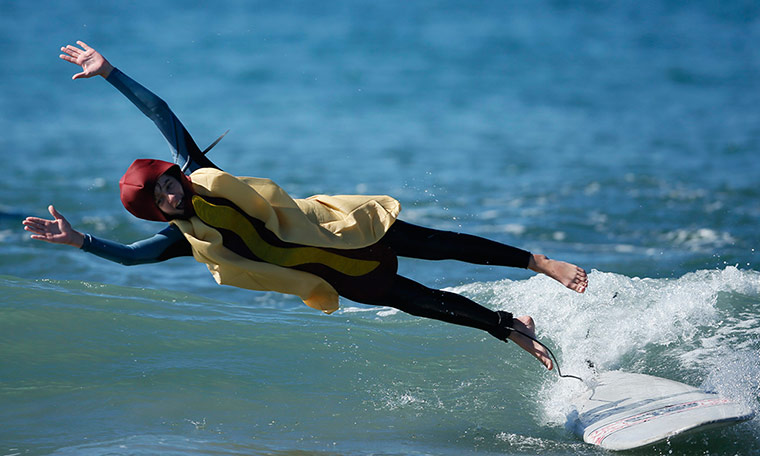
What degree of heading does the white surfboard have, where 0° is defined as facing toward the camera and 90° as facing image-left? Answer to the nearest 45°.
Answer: approximately 270°

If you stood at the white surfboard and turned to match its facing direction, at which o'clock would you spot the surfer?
The surfer is roughly at 5 o'clock from the white surfboard.
